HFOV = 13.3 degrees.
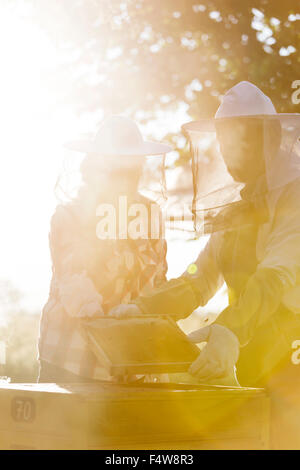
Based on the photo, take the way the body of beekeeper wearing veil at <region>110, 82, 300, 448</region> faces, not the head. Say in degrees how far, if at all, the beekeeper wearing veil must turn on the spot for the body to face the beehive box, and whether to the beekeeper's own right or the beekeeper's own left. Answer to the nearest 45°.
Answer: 0° — they already face it

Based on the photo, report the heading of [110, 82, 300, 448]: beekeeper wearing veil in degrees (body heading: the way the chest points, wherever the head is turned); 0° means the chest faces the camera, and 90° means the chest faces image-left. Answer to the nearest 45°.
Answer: approximately 45°

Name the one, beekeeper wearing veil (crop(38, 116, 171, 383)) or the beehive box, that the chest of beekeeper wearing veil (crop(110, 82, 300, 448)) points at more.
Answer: the beehive box

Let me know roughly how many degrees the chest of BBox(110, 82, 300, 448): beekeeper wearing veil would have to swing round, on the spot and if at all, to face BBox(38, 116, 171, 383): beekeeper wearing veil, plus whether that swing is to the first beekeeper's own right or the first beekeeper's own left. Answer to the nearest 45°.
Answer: approximately 90° to the first beekeeper's own right
